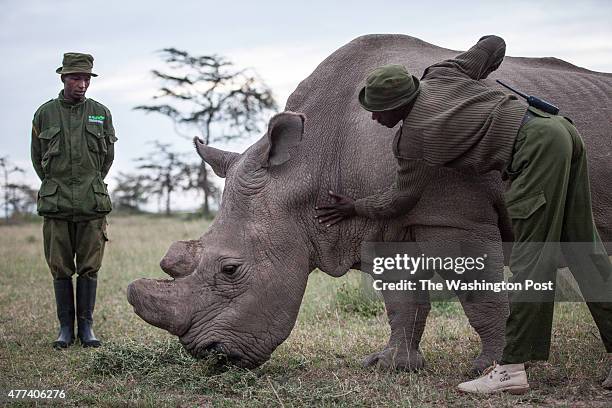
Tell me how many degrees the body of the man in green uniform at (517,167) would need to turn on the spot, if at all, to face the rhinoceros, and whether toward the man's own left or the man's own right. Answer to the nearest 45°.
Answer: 0° — they already face it

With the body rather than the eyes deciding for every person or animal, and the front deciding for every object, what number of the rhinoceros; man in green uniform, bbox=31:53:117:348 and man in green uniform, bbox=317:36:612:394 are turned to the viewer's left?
2

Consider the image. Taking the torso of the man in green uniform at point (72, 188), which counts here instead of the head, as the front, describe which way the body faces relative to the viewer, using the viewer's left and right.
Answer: facing the viewer

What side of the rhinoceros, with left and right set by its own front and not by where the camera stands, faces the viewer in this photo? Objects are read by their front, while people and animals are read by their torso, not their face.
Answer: left

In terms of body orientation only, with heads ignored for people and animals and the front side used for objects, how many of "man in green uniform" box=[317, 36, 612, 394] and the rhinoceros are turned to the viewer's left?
2

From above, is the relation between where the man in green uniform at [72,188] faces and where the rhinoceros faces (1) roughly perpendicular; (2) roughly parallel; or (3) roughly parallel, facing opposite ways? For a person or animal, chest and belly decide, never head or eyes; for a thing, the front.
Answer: roughly perpendicular

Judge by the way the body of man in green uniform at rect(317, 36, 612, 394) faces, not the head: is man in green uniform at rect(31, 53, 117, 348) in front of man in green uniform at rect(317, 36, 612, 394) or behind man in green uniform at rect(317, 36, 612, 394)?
in front

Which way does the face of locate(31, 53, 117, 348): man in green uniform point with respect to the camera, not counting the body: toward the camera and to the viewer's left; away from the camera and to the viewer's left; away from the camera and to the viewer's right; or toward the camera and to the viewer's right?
toward the camera and to the viewer's right

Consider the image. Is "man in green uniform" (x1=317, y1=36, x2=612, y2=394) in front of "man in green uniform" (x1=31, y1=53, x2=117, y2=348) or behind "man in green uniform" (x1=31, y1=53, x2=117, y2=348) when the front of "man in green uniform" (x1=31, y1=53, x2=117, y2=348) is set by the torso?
in front

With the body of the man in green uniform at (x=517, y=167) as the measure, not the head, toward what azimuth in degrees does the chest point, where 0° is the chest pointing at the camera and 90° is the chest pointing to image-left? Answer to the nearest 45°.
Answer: approximately 90°
